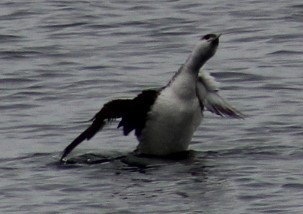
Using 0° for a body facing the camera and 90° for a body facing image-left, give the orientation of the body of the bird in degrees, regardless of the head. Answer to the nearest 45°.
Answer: approximately 315°
